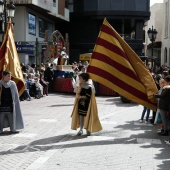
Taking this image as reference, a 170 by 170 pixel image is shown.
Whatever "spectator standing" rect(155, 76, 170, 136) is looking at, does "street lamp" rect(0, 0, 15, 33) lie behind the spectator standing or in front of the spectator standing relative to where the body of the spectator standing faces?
in front

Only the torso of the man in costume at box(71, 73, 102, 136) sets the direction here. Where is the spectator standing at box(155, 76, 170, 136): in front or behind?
behind

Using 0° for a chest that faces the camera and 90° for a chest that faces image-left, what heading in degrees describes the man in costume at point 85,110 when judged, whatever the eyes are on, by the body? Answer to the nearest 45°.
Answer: approximately 45°

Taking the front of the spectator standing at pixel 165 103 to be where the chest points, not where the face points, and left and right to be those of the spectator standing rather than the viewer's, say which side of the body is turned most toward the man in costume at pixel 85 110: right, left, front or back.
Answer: front

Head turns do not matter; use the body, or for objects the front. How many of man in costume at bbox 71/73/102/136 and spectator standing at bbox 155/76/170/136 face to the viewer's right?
0

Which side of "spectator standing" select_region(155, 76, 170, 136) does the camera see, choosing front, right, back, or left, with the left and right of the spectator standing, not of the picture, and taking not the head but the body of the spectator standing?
left

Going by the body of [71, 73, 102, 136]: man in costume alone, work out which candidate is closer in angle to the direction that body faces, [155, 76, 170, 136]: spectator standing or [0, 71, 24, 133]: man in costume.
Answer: the man in costume

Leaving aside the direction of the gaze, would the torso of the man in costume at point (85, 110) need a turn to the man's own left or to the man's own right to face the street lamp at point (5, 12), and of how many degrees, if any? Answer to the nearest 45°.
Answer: approximately 90° to the man's own right

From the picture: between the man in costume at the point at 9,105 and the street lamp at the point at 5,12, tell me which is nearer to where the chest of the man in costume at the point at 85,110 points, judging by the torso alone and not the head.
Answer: the man in costume

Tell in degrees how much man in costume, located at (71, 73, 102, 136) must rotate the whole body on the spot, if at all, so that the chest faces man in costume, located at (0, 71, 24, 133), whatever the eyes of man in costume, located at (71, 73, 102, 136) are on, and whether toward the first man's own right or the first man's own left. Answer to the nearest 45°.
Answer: approximately 45° to the first man's own right

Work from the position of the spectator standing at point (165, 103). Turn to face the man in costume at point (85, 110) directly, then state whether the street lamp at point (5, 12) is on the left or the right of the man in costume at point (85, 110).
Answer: right

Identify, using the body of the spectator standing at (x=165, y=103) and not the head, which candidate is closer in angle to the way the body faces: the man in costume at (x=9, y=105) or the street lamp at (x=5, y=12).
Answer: the man in costume

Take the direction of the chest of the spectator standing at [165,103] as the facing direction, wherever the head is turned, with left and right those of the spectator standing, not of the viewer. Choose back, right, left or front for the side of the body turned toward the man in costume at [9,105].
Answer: front
